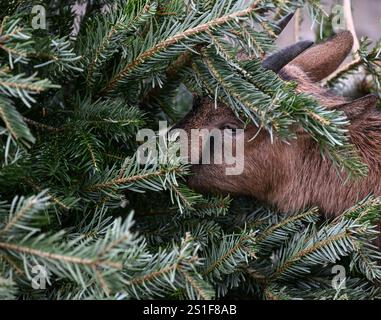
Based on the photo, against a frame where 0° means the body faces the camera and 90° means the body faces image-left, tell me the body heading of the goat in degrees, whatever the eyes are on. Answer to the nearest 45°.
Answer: approximately 90°
